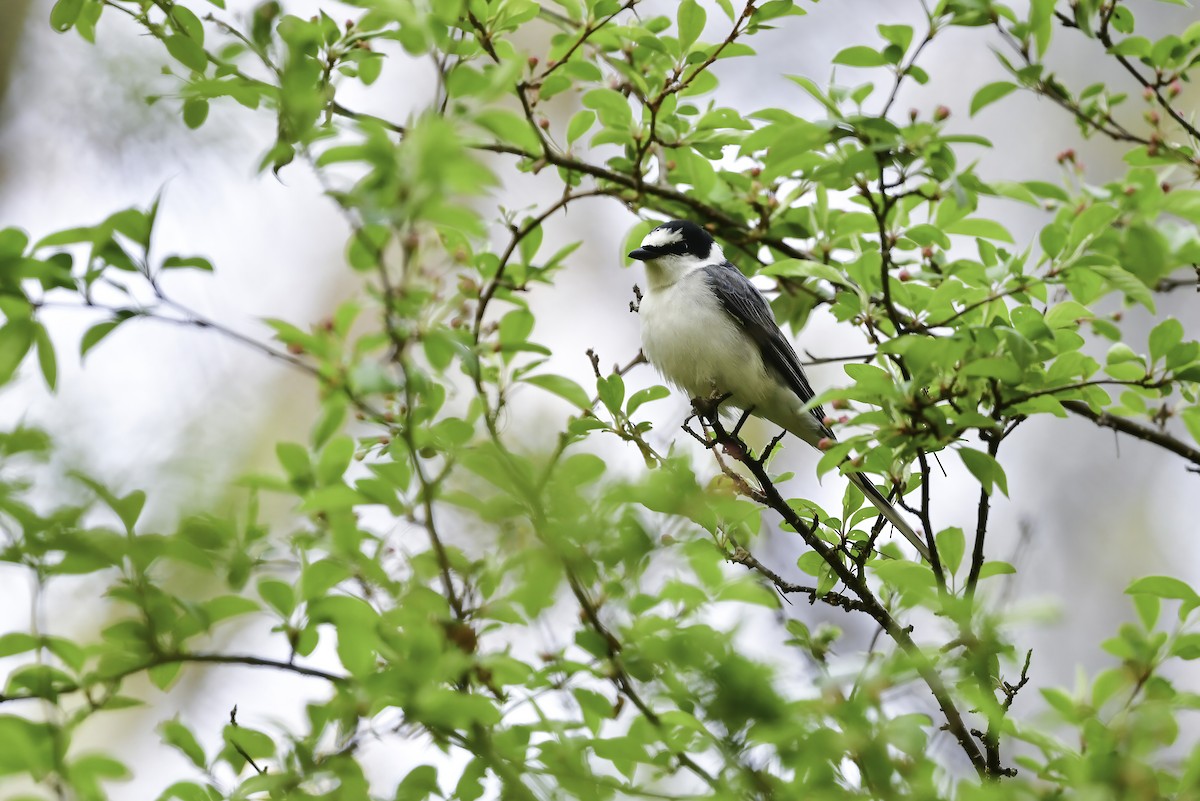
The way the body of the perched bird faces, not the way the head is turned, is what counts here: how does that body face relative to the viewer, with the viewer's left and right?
facing the viewer and to the left of the viewer
